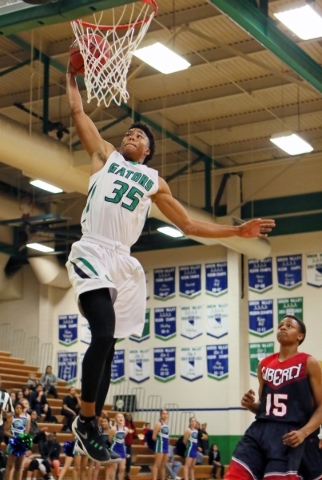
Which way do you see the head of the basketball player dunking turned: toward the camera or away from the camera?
toward the camera

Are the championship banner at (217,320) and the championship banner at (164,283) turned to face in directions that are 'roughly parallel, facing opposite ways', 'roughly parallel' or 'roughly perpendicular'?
roughly parallel

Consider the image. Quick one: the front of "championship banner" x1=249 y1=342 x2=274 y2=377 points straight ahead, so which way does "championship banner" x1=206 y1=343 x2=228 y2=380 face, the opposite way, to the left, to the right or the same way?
the same way

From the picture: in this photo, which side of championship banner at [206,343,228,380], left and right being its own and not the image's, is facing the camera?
front

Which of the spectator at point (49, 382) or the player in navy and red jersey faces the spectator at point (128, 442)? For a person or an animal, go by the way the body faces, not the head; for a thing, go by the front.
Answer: the spectator at point (49, 382)

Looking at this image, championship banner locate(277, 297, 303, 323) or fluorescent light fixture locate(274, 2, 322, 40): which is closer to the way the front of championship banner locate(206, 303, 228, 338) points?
the fluorescent light fixture

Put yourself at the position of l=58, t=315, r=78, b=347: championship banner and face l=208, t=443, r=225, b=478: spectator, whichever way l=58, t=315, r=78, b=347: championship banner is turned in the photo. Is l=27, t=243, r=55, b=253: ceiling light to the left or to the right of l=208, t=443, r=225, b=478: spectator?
right

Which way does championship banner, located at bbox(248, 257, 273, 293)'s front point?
toward the camera

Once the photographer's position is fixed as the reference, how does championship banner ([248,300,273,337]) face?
facing the viewer

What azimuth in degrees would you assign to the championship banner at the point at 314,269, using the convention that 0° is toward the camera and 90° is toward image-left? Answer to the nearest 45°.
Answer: approximately 0°

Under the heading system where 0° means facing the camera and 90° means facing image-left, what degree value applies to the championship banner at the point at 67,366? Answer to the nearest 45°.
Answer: approximately 0°
